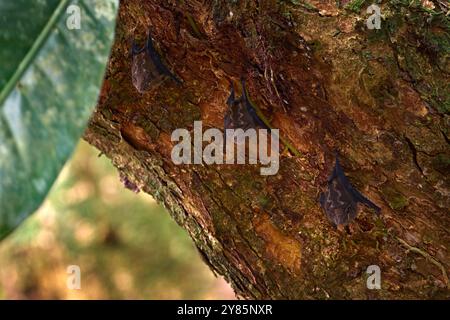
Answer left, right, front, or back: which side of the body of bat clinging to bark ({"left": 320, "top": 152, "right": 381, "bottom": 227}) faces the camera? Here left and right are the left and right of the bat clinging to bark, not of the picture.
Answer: back

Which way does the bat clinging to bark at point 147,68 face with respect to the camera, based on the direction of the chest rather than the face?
away from the camera

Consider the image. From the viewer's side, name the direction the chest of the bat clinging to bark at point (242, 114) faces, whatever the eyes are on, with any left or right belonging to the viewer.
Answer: facing away from the viewer

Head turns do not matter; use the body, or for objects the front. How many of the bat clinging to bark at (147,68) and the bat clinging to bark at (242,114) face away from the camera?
2
